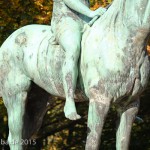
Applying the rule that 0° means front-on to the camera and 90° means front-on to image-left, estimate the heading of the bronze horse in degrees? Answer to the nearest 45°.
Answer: approximately 315°
